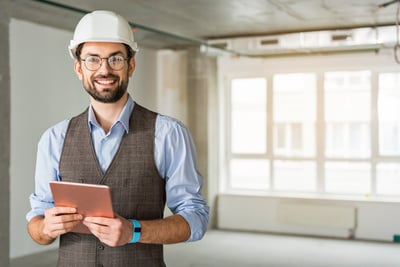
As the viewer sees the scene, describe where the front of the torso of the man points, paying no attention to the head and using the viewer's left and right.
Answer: facing the viewer

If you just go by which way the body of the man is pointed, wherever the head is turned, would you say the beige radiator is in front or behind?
behind

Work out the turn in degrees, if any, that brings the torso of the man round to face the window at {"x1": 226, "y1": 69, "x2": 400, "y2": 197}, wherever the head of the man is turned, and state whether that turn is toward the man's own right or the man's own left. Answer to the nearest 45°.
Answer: approximately 135° to the man's own left
